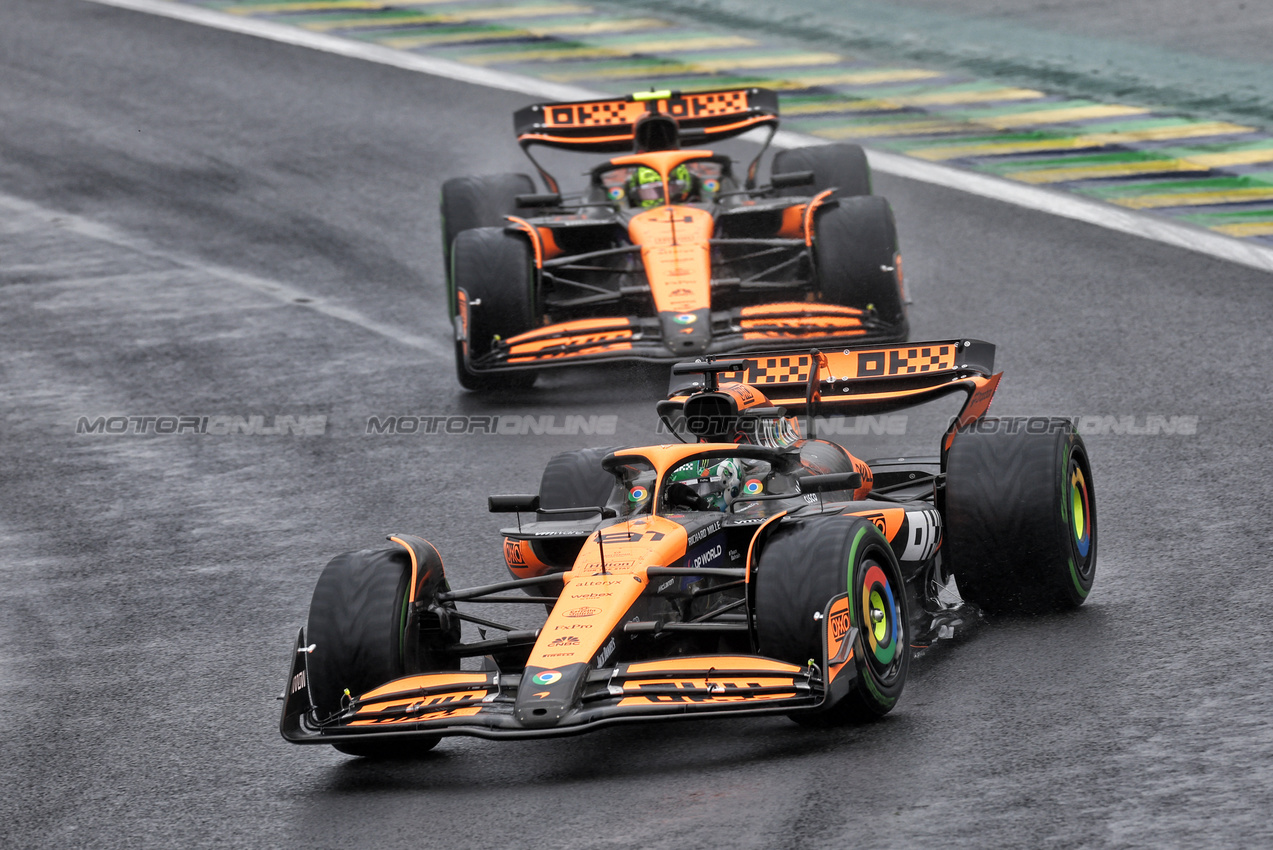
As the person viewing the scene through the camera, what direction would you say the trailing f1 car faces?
facing the viewer

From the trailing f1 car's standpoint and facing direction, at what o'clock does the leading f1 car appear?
The leading f1 car is roughly at 12 o'clock from the trailing f1 car.
